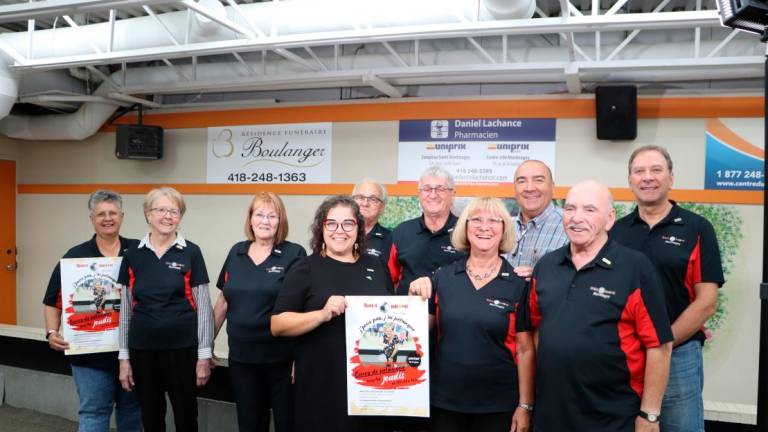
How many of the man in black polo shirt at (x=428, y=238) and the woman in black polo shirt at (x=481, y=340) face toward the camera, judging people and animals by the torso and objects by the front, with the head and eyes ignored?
2

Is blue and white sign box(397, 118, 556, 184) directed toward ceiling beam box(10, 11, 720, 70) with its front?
yes

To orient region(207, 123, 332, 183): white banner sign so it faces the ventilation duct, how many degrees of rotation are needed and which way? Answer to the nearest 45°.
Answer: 0° — it already faces it

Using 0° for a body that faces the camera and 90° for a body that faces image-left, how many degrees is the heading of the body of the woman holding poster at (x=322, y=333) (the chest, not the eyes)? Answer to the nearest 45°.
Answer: approximately 0°

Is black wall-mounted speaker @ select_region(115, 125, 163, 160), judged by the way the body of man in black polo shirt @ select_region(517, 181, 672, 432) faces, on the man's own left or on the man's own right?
on the man's own right
